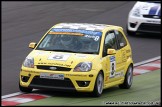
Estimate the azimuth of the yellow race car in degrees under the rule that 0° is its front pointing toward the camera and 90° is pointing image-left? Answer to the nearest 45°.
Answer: approximately 45°

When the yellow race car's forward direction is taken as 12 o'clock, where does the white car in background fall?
The white car in background is roughly at 5 o'clock from the yellow race car.
